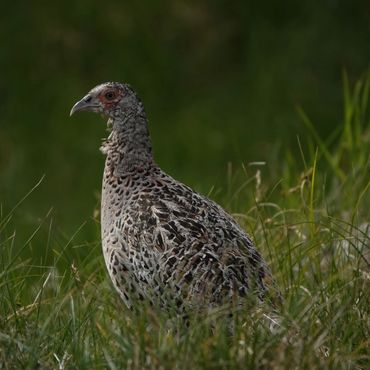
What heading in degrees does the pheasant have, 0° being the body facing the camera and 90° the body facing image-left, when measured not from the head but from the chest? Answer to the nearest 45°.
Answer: approximately 90°
